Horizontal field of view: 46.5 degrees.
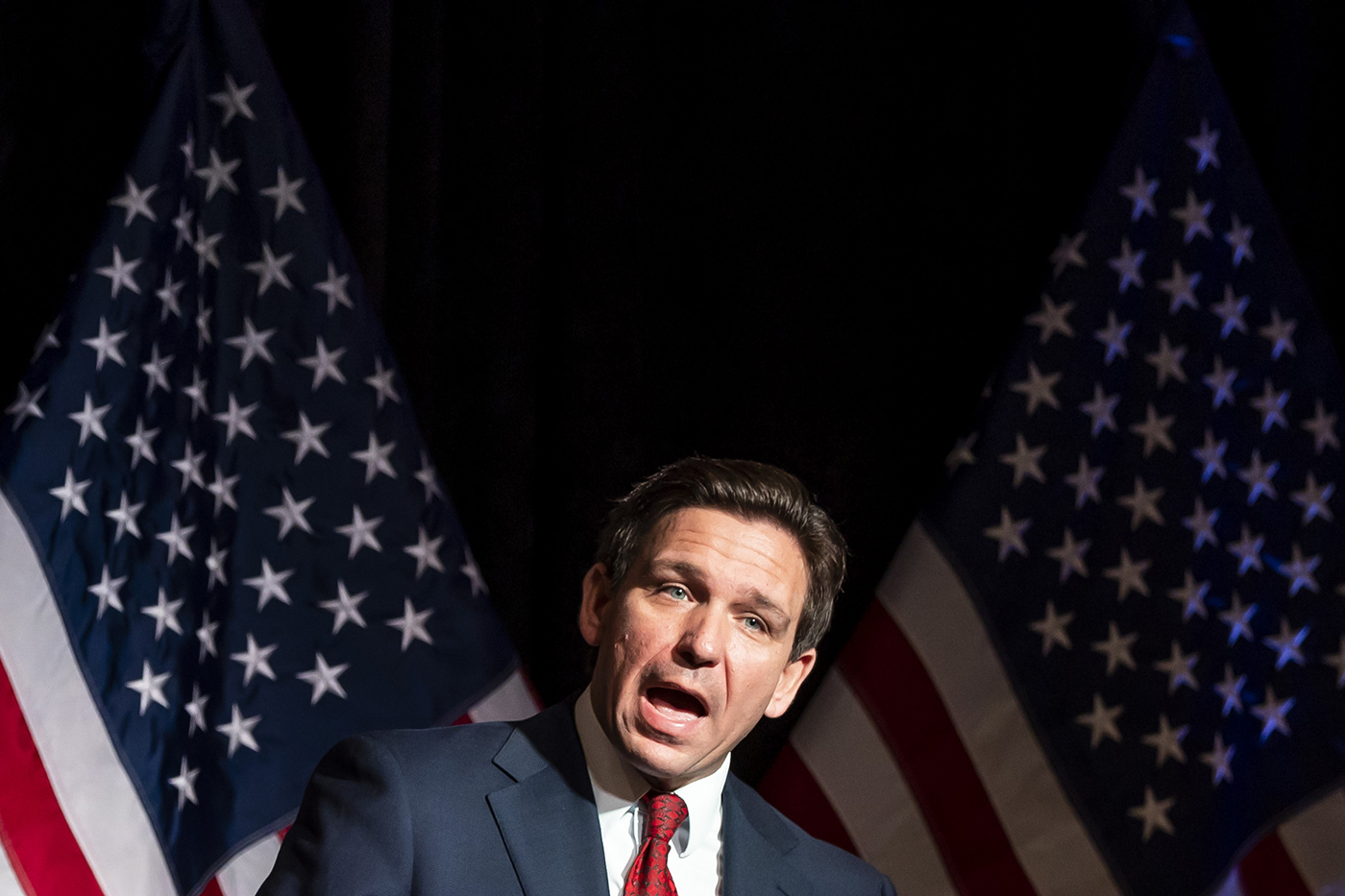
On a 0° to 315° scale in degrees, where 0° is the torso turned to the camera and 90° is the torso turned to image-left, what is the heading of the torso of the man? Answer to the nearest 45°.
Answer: approximately 315°

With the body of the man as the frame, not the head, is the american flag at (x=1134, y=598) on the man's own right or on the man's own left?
on the man's own left

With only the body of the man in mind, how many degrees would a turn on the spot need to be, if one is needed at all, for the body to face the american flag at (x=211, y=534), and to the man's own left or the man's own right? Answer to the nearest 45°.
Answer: approximately 180°
